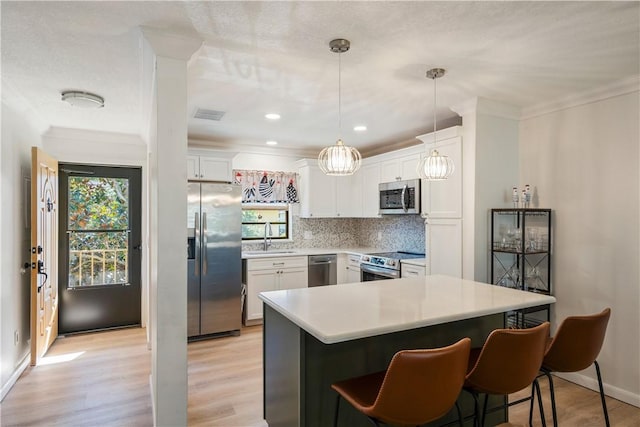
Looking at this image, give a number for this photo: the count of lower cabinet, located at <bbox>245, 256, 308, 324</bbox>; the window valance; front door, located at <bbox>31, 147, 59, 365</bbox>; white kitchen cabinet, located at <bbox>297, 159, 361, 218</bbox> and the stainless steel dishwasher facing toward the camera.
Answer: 4

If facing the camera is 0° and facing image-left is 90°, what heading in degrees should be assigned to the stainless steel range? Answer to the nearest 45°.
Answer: approximately 45°

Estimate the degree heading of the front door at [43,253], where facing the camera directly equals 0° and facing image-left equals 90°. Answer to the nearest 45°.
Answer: approximately 270°

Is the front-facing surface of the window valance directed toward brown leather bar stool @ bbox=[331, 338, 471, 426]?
yes

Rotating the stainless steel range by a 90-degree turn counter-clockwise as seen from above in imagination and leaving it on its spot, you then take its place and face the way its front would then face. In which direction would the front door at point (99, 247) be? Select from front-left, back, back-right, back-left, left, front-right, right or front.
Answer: back-right

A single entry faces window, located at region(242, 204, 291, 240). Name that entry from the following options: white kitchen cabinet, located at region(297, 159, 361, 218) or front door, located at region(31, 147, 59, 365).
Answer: the front door

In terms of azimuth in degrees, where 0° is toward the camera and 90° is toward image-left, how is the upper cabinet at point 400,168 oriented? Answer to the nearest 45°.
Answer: approximately 45°
